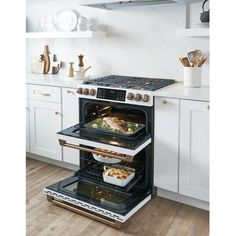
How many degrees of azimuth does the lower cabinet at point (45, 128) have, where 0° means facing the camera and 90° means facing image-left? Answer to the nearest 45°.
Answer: approximately 45°

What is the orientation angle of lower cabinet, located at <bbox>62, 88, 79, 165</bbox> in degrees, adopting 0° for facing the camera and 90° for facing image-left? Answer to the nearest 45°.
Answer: approximately 45°

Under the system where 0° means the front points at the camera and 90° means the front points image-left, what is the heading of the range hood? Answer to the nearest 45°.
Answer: approximately 45°

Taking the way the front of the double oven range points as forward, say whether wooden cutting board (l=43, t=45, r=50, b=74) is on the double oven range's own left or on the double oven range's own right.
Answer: on the double oven range's own right

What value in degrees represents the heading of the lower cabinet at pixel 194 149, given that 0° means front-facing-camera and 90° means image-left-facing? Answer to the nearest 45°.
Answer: approximately 45°
